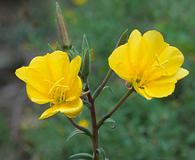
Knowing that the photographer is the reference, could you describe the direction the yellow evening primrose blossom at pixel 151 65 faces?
facing the viewer and to the right of the viewer

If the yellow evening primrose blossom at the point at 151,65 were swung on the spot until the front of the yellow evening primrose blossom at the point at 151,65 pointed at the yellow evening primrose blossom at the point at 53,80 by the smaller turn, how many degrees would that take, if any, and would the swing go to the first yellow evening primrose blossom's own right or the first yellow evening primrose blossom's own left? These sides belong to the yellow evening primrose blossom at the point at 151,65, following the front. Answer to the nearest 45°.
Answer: approximately 135° to the first yellow evening primrose blossom's own right
